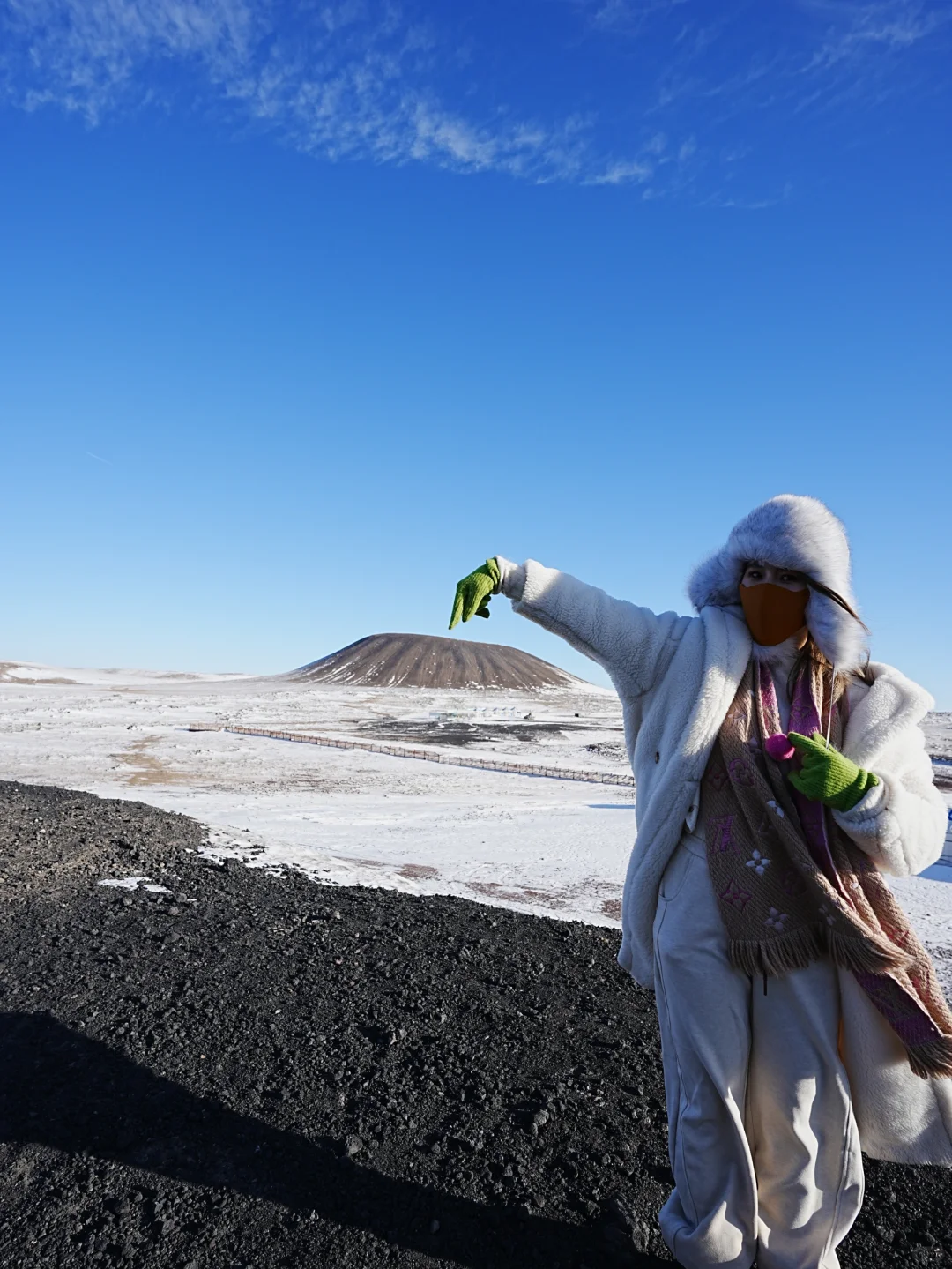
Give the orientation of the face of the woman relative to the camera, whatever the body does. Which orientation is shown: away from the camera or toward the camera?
toward the camera

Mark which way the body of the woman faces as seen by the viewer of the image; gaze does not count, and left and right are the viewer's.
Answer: facing the viewer

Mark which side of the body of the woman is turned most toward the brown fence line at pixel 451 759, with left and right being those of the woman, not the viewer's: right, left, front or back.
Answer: back
